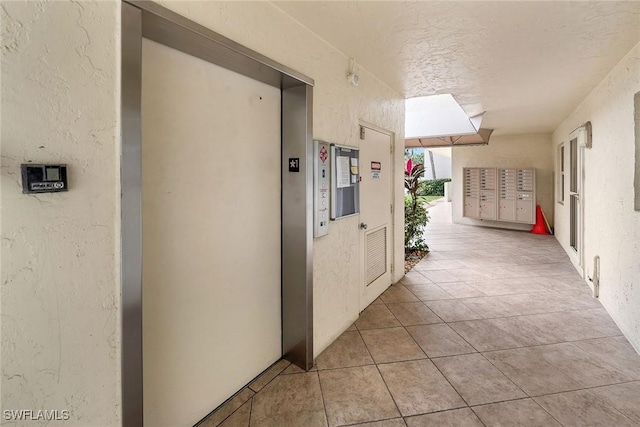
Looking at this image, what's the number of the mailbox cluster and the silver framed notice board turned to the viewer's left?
0

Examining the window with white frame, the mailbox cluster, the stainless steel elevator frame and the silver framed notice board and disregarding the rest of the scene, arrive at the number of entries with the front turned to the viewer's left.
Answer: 1

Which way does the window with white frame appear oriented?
to the viewer's left

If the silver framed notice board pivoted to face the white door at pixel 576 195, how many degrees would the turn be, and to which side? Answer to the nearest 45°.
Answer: approximately 90° to its left

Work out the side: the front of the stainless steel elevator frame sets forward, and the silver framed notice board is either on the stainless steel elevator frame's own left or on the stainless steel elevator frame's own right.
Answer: on the stainless steel elevator frame's own left

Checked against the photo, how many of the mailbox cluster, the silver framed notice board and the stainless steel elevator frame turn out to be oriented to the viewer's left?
0

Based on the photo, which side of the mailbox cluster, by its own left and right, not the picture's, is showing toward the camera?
front

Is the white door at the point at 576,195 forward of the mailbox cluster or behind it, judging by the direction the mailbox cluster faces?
forward

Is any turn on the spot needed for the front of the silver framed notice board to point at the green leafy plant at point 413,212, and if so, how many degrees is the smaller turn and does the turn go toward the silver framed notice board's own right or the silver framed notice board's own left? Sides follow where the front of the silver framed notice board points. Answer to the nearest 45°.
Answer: approximately 135° to the silver framed notice board's own left

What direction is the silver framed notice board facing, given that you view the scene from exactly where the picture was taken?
facing the viewer and to the right of the viewer

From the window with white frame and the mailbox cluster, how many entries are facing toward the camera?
1
